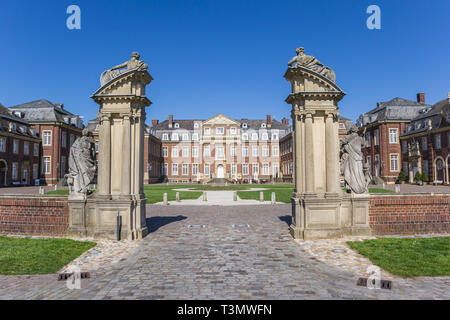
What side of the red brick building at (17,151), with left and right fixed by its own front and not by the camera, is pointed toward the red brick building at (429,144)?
front

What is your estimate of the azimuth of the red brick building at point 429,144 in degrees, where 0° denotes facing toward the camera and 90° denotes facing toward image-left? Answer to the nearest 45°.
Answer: approximately 45°

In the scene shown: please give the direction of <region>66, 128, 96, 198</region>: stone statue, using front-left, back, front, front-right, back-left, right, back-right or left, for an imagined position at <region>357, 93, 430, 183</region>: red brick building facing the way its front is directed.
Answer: front-left

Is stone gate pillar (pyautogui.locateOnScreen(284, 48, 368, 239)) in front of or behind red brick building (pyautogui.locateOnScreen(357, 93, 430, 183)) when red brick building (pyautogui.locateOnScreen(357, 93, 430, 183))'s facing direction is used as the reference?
in front

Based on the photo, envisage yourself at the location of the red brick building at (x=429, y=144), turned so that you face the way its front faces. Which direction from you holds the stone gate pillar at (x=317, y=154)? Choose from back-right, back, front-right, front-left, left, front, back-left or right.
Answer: front-left

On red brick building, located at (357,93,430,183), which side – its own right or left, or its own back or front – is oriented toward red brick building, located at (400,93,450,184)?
left

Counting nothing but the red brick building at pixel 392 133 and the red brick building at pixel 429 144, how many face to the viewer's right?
0

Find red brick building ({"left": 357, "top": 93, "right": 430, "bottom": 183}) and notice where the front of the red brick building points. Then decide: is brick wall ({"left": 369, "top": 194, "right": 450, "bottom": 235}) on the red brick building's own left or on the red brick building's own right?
on the red brick building's own left

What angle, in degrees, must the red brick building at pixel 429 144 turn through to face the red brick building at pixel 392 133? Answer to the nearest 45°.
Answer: approximately 90° to its right

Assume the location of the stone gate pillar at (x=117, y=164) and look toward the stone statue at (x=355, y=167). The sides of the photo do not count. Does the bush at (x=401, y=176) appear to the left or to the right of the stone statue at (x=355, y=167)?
left

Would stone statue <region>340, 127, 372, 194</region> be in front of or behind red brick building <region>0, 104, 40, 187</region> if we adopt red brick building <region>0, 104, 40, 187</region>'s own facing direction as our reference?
in front

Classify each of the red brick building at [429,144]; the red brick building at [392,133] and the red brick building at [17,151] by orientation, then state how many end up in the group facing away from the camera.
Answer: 0

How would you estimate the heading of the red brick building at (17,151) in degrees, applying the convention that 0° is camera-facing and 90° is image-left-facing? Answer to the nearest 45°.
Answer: approximately 315°

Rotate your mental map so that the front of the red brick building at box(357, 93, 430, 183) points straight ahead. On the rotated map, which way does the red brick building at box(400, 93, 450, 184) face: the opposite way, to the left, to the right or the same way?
the same way

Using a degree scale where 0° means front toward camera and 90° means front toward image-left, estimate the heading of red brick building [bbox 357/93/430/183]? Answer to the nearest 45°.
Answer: approximately 45°
